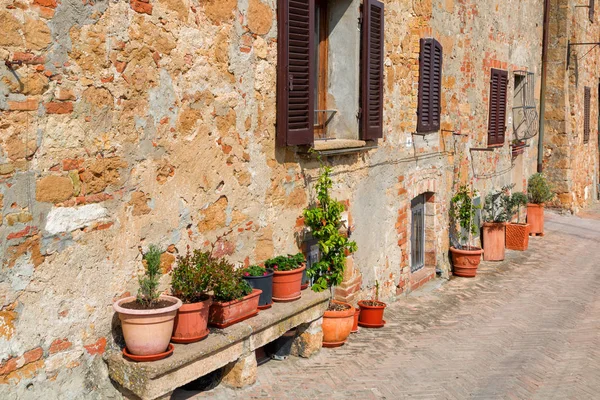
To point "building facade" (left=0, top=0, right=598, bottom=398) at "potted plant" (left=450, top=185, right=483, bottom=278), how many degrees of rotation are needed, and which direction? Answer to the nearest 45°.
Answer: approximately 90° to its left

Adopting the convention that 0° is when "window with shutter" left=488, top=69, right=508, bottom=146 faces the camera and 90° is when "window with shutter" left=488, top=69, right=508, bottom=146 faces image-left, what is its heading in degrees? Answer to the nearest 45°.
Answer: approximately 315°

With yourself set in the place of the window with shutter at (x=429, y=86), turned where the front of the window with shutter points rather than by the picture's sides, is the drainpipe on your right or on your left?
on your left

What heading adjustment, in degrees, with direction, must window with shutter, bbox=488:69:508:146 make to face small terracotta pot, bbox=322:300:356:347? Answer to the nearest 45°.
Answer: approximately 45° to its right

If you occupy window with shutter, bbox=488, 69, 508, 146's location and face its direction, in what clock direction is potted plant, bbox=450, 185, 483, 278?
The potted plant is roughly at 2 o'clock from the window with shutter.

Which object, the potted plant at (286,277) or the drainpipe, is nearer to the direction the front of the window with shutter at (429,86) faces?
the potted plant

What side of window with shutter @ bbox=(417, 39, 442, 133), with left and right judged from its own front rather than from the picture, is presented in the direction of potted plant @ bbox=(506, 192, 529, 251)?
left

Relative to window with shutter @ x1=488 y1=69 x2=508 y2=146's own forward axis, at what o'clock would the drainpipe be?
The drainpipe is roughly at 8 o'clock from the window with shutter.

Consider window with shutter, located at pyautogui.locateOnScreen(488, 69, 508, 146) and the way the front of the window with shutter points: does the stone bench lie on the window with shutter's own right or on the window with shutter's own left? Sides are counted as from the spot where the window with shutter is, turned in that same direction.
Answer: on the window with shutter's own right

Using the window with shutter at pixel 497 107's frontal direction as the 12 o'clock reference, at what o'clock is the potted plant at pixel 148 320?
The potted plant is roughly at 2 o'clock from the window with shutter.
